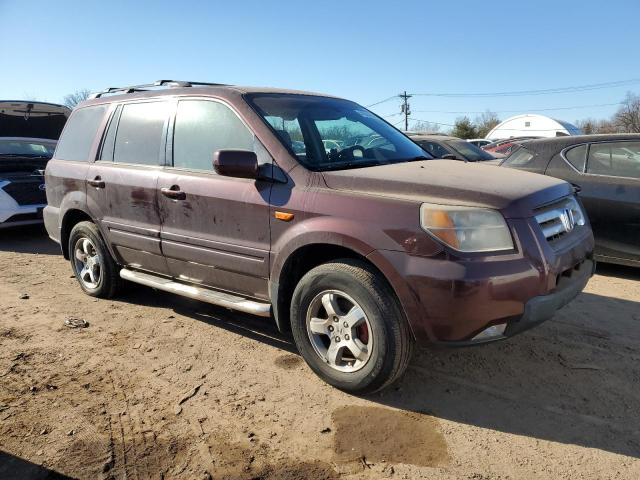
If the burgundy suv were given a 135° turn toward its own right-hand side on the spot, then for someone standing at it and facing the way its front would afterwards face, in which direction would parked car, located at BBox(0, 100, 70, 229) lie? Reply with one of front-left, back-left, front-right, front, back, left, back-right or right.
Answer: front-right

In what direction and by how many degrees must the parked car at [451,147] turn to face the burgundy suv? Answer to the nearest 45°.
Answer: approximately 45° to its right

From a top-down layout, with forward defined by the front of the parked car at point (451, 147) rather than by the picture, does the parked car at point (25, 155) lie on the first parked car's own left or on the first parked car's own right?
on the first parked car's own right

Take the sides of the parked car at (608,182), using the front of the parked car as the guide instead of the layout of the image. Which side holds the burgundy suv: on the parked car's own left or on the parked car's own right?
on the parked car's own right

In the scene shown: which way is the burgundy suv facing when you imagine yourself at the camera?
facing the viewer and to the right of the viewer

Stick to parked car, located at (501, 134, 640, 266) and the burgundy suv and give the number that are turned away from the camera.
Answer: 0

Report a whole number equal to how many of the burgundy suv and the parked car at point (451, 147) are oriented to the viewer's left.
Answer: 0

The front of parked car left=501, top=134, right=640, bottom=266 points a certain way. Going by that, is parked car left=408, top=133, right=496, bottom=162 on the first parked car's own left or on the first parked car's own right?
on the first parked car's own left

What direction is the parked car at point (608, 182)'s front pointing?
to the viewer's right

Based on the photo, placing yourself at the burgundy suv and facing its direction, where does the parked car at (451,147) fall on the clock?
The parked car is roughly at 8 o'clock from the burgundy suv.

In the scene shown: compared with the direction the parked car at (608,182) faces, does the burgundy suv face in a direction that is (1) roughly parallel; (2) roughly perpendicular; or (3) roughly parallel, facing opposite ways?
roughly parallel

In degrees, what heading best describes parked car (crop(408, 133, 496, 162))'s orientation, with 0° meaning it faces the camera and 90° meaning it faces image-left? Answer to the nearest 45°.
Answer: approximately 315°

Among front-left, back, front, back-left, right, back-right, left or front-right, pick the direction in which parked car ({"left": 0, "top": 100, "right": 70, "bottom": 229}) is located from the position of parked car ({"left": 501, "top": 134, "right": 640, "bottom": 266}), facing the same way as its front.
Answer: back

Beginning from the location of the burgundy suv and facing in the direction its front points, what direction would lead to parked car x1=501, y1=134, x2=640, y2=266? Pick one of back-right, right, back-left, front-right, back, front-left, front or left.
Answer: left

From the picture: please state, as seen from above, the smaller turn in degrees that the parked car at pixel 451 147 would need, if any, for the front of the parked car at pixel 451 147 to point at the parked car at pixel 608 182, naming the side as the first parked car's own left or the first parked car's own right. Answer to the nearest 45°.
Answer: approximately 45° to the first parked car's own right
